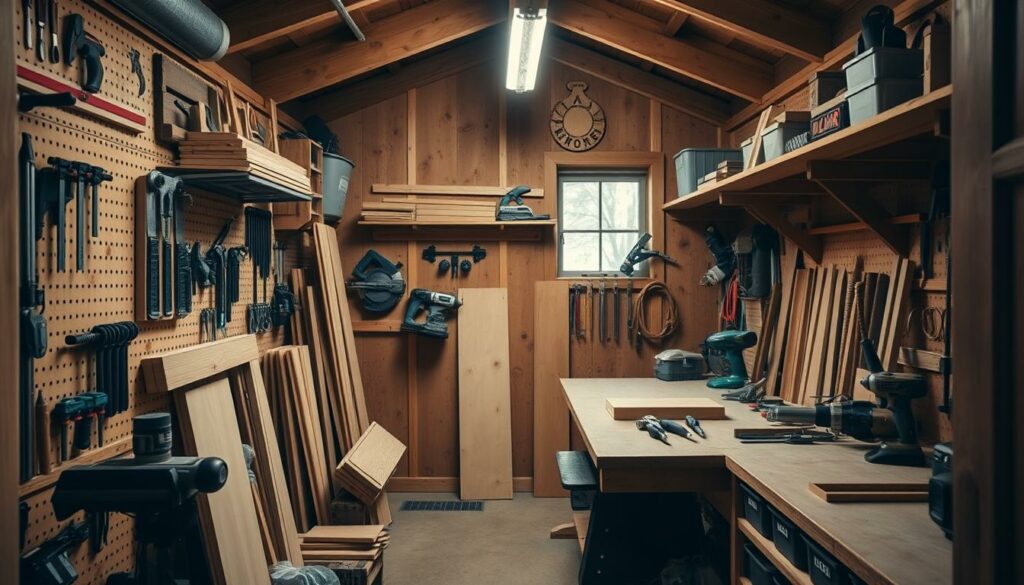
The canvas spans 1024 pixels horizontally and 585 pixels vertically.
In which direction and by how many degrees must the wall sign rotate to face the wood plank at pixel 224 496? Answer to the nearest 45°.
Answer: approximately 45° to its right

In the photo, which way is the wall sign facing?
toward the camera

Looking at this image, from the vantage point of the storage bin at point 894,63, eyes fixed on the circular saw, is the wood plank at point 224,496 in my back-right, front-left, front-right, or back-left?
front-left

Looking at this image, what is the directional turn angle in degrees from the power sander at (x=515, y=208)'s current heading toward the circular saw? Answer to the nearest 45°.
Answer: approximately 180°

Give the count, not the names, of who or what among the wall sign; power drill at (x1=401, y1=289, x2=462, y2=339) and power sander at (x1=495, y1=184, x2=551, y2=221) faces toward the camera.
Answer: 1

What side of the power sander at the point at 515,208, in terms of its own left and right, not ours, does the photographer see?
right

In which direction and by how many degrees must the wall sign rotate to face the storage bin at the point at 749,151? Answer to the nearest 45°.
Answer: approximately 45° to its left

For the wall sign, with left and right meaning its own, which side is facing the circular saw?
right

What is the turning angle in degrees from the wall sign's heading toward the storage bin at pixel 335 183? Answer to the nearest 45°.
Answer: approximately 90° to its right

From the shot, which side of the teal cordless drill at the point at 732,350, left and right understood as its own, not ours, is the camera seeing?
left

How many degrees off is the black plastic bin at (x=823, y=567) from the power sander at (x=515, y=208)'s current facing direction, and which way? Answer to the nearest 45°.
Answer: approximately 90° to its right

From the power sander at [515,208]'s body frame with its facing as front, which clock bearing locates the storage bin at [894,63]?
The storage bin is roughly at 2 o'clock from the power sander.

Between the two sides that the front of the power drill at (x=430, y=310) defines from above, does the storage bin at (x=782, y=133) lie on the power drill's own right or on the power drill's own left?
on the power drill's own right

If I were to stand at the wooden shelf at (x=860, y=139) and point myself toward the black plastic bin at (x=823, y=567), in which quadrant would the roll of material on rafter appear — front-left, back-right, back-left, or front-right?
front-right

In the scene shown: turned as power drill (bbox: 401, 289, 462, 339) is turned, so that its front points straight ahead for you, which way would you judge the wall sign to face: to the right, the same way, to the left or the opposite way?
to the right
